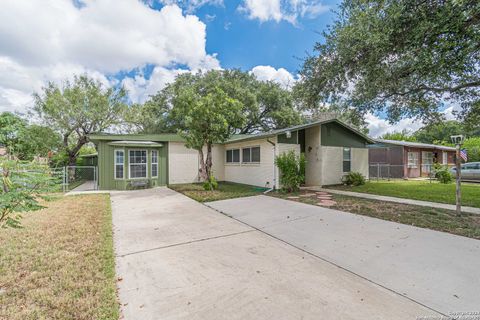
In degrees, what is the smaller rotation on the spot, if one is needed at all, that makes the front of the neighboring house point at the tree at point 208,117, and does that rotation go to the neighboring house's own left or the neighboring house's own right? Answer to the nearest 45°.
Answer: approximately 90° to the neighboring house's own right

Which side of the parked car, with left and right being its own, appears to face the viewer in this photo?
left

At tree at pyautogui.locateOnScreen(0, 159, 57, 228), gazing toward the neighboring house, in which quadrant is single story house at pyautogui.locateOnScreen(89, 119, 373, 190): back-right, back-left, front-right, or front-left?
front-left

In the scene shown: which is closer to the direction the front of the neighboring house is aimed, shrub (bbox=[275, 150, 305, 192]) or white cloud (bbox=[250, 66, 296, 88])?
the shrub

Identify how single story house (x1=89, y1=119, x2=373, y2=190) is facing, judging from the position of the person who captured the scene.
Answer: facing the viewer

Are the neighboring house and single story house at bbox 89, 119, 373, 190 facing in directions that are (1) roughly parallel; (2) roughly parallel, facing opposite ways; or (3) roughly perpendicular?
roughly parallel

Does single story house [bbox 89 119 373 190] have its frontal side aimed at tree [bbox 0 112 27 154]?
no

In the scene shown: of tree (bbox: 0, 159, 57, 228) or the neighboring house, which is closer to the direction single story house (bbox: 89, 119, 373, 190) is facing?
the tree
